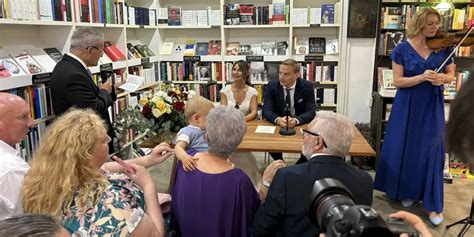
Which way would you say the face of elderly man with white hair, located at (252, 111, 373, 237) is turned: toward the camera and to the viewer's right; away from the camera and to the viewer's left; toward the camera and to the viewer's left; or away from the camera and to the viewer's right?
away from the camera and to the viewer's left

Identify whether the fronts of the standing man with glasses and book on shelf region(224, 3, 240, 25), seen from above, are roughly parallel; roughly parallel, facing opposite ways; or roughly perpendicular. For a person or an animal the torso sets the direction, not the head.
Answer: roughly perpendicular

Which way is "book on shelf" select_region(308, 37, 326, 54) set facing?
toward the camera

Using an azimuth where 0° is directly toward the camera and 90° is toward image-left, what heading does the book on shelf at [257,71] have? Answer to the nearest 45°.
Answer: approximately 0°

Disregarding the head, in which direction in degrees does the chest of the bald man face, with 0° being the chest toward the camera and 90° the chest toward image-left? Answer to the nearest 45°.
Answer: approximately 270°

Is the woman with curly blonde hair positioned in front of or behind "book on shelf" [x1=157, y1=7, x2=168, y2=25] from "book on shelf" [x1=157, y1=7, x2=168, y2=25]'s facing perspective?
in front

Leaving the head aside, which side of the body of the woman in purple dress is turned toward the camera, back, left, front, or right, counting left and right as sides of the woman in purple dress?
back

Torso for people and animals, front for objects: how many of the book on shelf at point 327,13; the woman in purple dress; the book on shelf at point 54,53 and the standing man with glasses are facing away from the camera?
1

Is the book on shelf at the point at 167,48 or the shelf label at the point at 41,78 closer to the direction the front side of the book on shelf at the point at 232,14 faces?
the shelf label

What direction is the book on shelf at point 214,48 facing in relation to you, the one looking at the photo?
facing the viewer

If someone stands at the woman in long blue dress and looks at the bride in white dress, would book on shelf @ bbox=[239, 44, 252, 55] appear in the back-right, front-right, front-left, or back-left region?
front-right

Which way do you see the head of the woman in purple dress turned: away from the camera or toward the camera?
away from the camera

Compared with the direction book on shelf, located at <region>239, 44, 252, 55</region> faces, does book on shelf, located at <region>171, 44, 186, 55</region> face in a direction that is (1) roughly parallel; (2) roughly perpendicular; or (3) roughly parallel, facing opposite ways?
roughly parallel

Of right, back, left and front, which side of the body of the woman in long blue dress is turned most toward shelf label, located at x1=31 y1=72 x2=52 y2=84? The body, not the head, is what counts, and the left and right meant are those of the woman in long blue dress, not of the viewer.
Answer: right

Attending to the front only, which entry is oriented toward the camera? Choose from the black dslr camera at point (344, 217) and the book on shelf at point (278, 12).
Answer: the book on shelf

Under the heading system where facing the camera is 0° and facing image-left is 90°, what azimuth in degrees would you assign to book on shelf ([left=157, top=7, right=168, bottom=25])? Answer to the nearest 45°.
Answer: approximately 0°

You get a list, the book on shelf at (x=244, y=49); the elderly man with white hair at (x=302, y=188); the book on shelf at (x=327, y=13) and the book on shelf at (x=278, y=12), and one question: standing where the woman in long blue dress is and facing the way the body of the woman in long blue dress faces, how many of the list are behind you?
3

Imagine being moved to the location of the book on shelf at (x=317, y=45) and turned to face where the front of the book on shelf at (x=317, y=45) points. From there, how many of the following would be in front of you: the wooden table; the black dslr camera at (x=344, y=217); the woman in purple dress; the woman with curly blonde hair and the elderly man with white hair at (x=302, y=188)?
5

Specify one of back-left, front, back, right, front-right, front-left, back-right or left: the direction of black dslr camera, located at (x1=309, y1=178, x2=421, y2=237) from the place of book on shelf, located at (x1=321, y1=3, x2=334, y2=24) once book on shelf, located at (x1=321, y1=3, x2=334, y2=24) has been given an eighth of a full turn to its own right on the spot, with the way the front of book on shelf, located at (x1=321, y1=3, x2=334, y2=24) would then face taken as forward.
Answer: front-left

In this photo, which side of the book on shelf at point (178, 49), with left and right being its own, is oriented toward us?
front

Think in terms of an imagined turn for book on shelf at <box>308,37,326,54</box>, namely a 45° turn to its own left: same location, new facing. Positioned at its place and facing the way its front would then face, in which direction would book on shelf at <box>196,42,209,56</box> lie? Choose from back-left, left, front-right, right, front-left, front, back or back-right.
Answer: back-right

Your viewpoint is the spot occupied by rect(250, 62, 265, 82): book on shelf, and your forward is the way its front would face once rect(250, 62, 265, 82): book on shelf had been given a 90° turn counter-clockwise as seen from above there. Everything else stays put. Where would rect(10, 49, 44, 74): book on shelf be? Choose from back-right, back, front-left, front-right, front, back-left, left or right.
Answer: back-right
